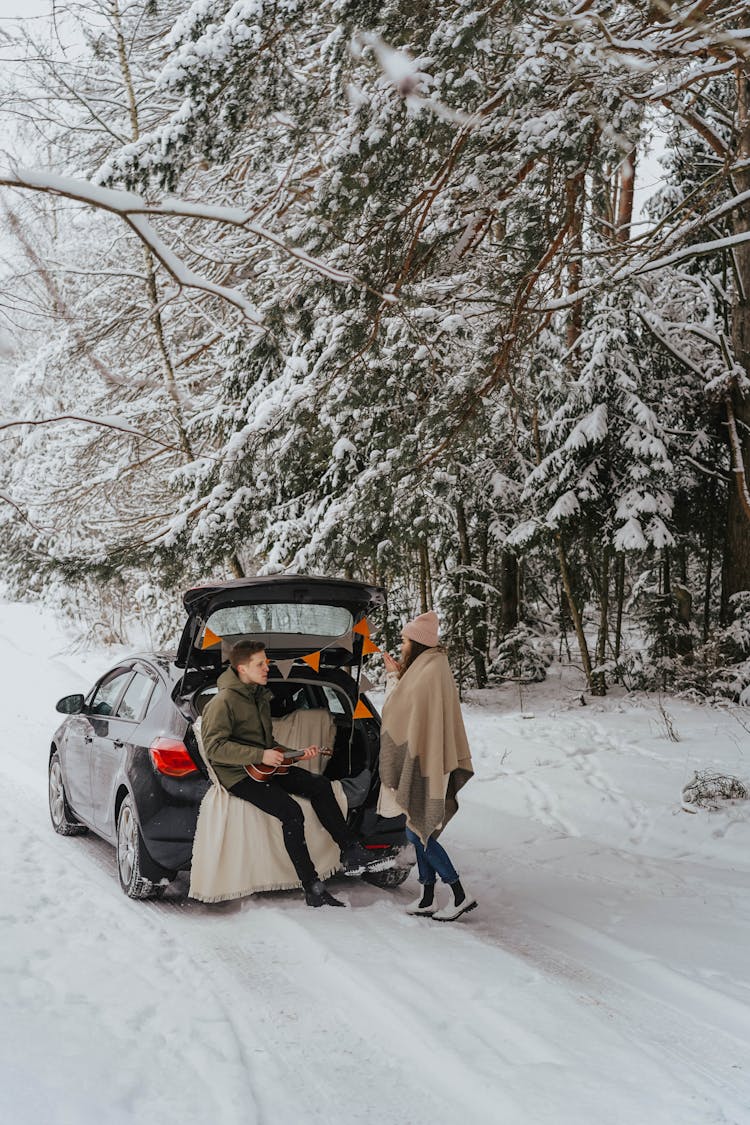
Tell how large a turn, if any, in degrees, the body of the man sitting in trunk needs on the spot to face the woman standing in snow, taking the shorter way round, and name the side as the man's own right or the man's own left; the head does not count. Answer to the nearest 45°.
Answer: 0° — they already face them

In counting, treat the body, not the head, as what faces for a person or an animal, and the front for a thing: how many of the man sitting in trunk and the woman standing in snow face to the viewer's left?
1

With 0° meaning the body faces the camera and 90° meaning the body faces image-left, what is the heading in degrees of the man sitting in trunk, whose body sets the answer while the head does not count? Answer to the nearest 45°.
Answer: approximately 270°

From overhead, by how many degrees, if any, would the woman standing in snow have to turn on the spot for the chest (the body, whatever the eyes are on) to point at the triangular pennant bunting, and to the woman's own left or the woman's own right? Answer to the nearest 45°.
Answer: approximately 45° to the woman's own right

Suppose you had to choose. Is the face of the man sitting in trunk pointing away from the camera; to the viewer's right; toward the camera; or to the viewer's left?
to the viewer's right

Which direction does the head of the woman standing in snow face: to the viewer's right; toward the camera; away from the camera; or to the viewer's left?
to the viewer's left

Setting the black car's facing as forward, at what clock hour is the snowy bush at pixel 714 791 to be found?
The snowy bush is roughly at 4 o'clock from the black car.

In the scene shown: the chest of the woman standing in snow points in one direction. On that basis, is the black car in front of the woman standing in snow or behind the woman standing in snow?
in front

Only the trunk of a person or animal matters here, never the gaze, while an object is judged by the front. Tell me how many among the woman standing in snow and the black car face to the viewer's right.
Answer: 0

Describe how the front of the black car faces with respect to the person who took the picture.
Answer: facing away from the viewer and to the left of the viewer

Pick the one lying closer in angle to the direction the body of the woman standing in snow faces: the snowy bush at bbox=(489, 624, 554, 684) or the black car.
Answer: the black car

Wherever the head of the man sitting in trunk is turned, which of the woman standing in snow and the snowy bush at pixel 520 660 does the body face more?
the woman standing in snow

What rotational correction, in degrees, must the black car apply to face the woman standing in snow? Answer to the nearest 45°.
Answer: approximately 180°

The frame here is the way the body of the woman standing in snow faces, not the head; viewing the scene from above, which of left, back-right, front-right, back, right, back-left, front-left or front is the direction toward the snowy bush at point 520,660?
right

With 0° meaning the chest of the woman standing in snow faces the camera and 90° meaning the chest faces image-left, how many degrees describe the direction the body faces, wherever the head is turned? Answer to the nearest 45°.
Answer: approximately 90°

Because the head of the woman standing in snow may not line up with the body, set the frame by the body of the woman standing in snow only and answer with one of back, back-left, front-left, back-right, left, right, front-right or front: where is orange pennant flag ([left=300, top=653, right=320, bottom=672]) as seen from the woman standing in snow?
front-right

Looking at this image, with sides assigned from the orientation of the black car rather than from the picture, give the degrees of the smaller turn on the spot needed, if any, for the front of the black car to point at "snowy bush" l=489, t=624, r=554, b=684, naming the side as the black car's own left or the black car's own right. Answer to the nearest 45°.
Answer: approximately 90° to the black car's own right
